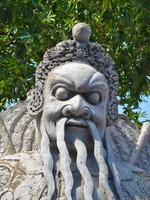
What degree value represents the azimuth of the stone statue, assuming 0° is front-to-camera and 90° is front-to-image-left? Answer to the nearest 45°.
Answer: approximately 0°
